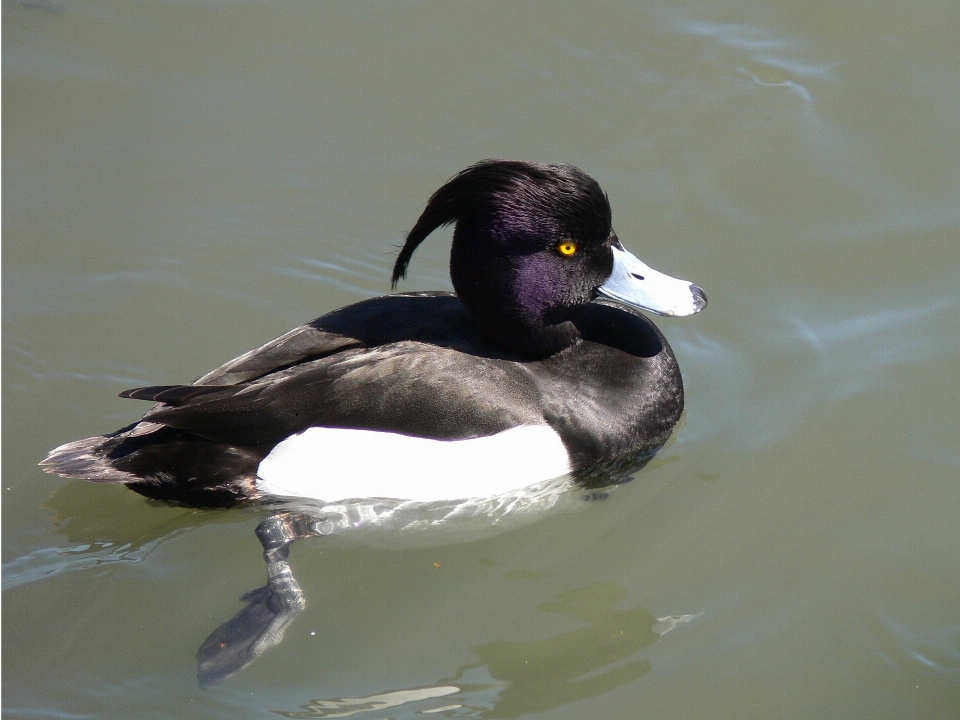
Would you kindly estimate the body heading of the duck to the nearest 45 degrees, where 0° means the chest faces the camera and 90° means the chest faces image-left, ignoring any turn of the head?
approximately 270°
